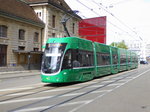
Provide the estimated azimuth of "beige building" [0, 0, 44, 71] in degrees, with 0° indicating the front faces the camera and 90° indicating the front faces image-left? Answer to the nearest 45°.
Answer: approximately 315°

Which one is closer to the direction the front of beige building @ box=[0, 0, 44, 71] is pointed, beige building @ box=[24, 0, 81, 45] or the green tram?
the green tram

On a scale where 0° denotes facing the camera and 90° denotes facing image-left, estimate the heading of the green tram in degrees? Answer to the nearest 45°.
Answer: approximately 45°

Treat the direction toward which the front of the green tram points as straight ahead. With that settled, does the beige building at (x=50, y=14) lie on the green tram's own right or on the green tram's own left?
on the green tram's own right

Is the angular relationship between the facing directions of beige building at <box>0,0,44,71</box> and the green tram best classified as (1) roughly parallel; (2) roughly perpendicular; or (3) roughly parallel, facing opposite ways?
roughly perpendicular

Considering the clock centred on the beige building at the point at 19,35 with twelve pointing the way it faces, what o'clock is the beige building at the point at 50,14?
the beige building at the point at 50,14 is roughly at 9 o'clock from the beige building at the point at 19,35.
